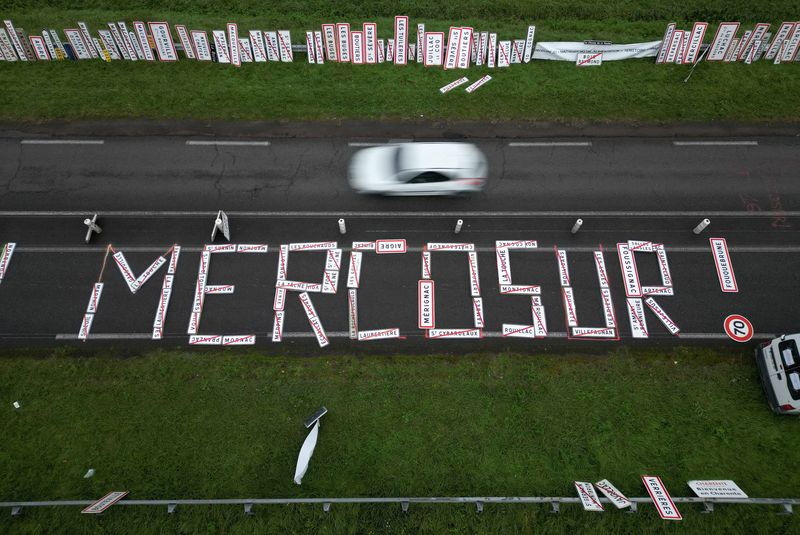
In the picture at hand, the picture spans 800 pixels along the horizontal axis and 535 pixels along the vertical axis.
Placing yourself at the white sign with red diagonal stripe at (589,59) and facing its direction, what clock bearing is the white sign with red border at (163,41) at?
the white sign with red border at (163,41) is roughly at 2 o'clock from the white sign with red diagonal stripe at (589,59).

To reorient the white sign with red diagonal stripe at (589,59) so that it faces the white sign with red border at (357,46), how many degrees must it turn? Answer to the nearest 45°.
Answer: approximately 45° to its right

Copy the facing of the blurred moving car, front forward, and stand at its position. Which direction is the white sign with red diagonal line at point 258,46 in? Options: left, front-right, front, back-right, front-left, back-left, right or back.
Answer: front

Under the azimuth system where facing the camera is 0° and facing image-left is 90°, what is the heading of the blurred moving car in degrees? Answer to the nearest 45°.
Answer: approximately 90°

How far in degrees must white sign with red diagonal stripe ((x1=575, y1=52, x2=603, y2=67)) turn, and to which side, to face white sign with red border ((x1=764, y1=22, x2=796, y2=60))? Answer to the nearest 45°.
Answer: approximately 135° to its left

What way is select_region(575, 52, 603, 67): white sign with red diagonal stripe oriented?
toward the camera

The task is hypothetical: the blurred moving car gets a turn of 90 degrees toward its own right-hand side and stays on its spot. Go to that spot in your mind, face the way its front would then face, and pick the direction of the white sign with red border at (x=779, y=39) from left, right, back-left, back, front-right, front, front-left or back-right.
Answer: right

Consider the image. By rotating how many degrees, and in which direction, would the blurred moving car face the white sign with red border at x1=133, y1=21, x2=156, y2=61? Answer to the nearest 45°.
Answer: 0° — it already faces it

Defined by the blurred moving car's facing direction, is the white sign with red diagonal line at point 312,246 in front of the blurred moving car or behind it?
in front

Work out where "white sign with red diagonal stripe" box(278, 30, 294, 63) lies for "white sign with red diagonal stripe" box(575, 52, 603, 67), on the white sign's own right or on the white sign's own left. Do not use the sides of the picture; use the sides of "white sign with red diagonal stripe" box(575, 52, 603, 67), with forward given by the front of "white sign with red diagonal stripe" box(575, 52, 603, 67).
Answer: on the white sign's own right
